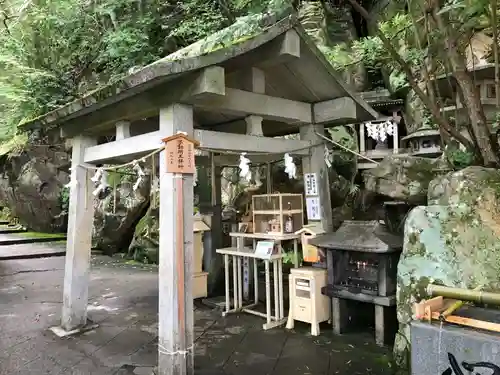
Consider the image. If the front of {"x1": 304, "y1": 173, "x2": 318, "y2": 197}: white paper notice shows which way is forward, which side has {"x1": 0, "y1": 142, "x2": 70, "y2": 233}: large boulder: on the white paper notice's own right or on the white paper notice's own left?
on the white paper notice's own right

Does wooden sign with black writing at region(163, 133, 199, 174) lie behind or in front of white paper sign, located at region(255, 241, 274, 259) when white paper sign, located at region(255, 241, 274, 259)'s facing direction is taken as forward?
in front

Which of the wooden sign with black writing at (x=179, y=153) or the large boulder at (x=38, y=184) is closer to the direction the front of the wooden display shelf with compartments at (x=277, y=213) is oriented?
the wooden sign with black writing

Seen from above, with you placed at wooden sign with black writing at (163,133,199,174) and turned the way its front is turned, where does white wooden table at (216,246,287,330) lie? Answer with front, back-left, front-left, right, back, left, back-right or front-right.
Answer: back-left

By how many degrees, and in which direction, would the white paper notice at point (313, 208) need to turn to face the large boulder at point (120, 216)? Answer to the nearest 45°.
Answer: approximately 135° to its right

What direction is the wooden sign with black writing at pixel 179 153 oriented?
toward the camera

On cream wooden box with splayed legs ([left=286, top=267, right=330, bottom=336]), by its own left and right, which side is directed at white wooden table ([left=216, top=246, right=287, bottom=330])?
right

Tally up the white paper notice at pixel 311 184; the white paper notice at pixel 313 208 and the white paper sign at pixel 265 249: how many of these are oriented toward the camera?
3

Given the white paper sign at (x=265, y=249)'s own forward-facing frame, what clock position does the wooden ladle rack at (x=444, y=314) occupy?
The wooden ladle rack is roughly at 11 o'clock from the white paper sign.

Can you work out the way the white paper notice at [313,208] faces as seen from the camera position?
facing the viewer

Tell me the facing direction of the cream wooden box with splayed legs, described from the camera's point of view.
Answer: facing the viewer and to the left of the viewer

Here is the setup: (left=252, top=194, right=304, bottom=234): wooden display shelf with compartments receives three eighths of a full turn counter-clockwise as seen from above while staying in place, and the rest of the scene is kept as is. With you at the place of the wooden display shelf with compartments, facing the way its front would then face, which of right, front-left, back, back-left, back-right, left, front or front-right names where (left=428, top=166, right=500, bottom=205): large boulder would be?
right

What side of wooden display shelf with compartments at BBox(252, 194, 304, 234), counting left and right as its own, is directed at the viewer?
front

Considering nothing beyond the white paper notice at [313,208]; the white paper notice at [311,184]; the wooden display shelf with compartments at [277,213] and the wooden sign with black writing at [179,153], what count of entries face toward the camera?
4
